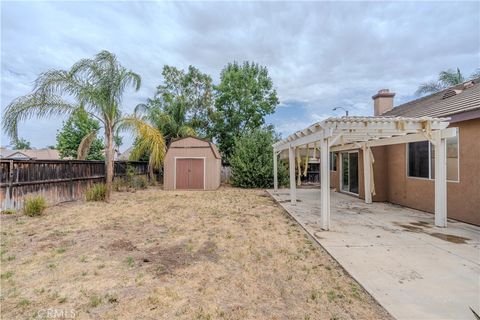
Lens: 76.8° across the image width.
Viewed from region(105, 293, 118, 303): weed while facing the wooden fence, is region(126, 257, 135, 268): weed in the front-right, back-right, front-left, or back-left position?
front-right

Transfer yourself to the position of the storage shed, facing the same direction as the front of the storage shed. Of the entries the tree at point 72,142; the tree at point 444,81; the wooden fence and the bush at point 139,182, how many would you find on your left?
1

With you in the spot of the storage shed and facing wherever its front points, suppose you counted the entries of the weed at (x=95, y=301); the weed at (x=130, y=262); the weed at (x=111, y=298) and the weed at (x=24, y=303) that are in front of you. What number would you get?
4

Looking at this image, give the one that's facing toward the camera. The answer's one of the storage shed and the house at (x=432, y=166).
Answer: the storage shed

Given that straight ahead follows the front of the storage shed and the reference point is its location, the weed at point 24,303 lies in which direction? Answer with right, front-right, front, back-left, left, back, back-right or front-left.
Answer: front

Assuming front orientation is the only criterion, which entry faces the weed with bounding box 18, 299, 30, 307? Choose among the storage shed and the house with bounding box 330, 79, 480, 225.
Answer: the storage shed

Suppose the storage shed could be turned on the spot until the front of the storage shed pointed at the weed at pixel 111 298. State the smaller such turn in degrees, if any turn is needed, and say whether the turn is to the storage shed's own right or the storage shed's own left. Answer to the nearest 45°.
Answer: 0° — it already faces it

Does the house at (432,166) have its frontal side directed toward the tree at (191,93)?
no

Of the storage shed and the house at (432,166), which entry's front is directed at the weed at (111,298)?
the storage shed

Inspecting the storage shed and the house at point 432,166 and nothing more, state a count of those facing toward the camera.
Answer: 1

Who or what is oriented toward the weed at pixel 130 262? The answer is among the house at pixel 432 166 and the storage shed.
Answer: the storage shed

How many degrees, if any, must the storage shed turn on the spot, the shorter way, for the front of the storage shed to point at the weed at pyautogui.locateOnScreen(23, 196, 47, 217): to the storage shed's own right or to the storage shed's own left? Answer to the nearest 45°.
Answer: approximately 45° to the storage shed's own right

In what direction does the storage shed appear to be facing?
toward the camera

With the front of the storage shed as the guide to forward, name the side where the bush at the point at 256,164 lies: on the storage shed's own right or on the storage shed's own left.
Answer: on the storage shed's own left

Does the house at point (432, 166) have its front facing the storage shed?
no
